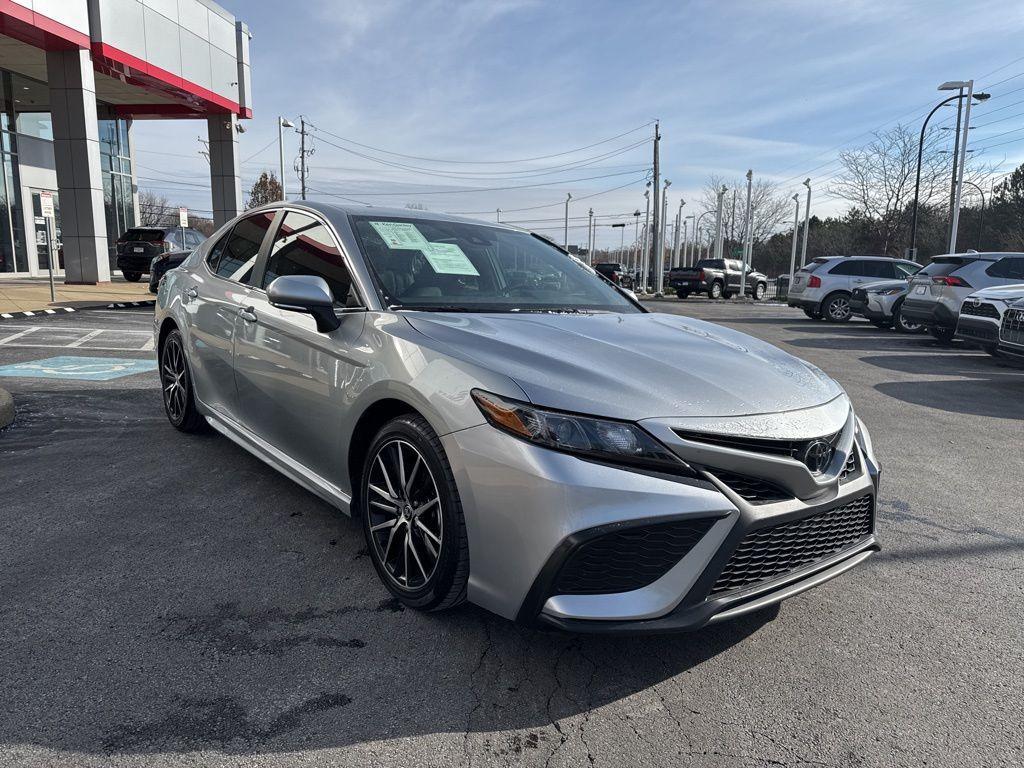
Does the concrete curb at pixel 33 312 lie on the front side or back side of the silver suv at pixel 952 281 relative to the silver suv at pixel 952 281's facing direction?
on the back side

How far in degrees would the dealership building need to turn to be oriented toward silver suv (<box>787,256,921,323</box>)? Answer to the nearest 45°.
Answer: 0° — it already faces it

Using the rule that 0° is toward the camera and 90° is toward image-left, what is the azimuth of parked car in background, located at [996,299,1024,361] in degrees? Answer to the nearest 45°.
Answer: approximately 45°

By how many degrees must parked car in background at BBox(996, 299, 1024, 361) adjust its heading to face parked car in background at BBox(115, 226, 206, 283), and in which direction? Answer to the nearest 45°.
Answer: approximately 45° to its right

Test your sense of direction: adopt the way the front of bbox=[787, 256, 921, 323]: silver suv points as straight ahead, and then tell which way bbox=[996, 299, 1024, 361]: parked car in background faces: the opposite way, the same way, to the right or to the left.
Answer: the opposite way

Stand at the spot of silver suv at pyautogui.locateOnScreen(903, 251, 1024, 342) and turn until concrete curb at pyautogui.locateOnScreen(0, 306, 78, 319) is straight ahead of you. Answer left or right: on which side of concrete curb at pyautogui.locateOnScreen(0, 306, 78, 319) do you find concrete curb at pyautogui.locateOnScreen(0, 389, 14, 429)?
left

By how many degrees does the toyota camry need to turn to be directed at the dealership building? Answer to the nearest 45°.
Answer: approximately 180°

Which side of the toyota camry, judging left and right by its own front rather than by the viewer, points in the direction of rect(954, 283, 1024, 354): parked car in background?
left

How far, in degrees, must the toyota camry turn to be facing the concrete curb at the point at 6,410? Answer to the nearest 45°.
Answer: approximately 180°

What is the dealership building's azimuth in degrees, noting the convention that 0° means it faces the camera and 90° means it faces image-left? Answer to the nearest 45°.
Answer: approximately 315°
